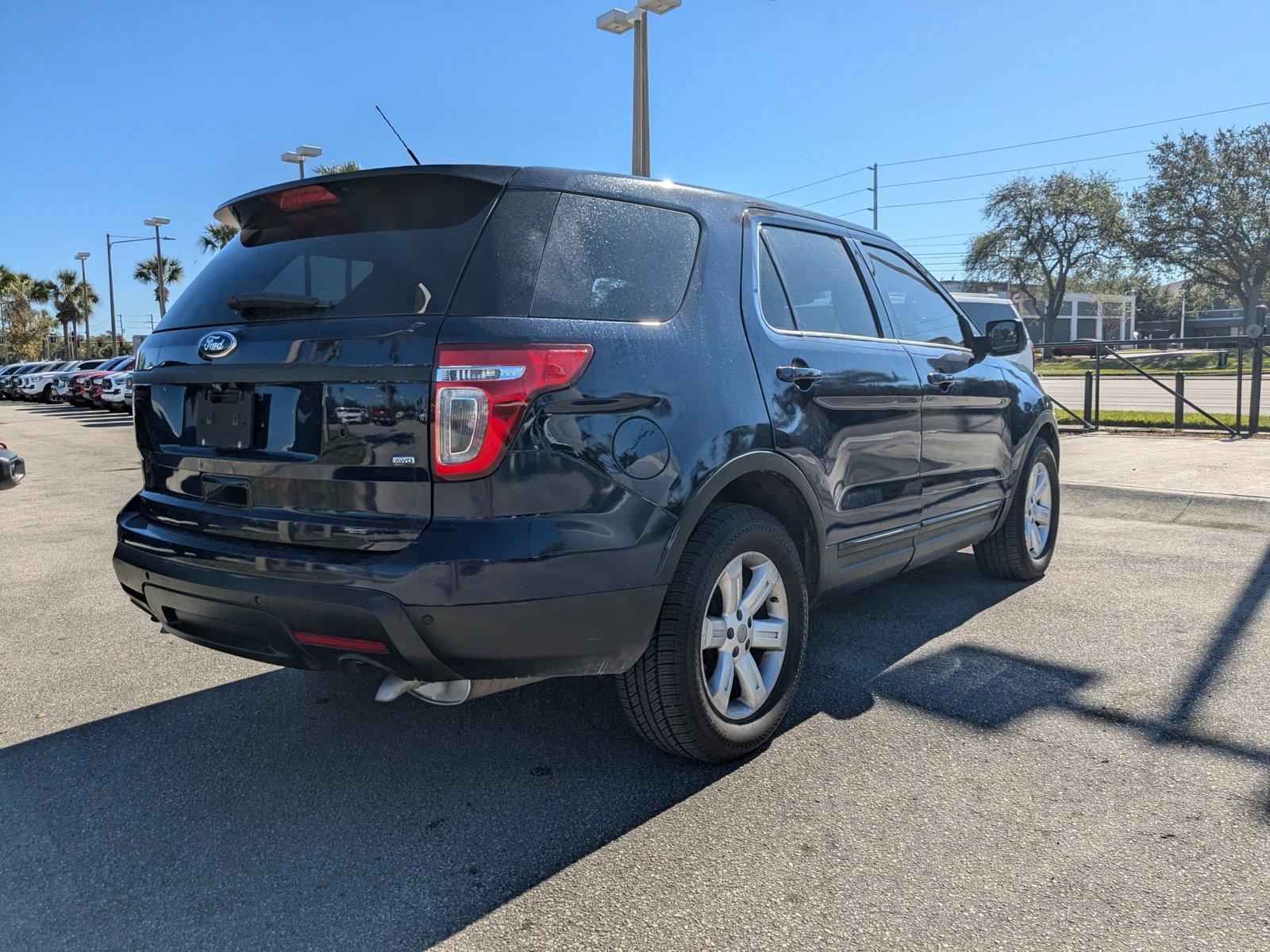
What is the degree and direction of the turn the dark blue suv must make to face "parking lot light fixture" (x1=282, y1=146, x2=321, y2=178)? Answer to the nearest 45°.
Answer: approximately 45° to its left

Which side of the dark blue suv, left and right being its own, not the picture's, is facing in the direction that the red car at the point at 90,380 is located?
left

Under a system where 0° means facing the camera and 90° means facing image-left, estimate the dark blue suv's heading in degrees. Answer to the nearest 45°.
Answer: approximately 225°

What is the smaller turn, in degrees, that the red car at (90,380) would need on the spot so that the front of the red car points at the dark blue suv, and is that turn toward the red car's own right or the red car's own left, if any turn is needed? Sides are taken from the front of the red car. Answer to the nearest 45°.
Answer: approximately 45° to the red car's own left

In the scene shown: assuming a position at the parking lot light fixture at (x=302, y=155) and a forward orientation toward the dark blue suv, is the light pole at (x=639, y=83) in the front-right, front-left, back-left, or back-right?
front-left

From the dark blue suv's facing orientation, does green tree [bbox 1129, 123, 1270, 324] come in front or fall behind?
in front

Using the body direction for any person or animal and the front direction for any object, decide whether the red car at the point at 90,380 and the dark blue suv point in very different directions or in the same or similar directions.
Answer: very different directions

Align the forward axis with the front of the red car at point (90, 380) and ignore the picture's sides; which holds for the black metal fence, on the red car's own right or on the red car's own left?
on the red car's own left

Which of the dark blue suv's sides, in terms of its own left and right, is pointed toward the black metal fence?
front
